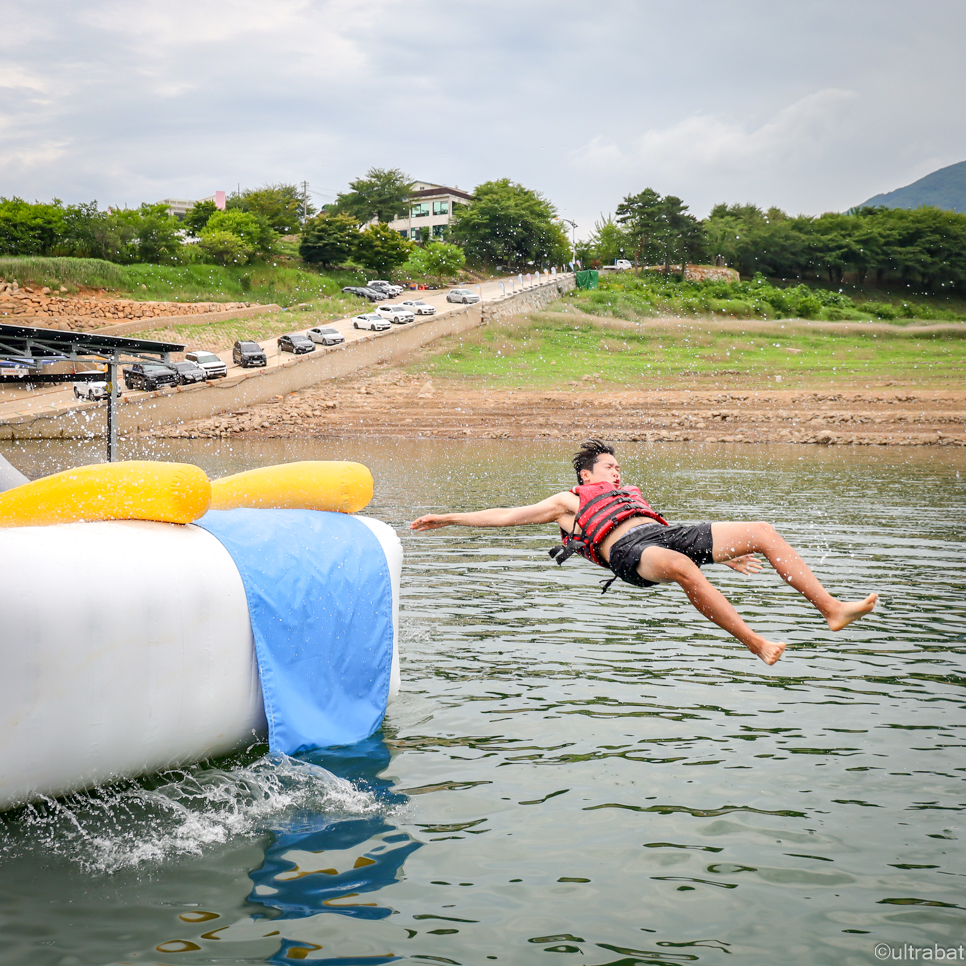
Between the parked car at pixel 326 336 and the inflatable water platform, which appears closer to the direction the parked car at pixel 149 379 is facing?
the inflatable water platform

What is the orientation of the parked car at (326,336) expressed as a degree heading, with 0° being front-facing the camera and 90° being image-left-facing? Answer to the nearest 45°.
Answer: approximately 315°

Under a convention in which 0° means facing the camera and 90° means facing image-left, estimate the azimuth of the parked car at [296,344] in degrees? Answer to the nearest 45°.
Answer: approximately 315°

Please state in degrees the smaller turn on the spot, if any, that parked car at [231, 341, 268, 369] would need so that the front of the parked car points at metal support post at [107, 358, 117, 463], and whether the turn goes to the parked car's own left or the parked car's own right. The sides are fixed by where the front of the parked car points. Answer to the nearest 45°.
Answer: approximately 45° to the parked car's own right

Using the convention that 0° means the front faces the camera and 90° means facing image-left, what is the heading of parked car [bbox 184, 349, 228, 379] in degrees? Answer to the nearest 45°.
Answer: approximately 315°

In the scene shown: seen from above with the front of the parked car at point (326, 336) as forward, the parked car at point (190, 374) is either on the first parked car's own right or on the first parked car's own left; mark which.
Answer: on the first parked car's own right

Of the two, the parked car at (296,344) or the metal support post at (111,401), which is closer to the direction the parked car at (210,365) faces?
the metal support post
